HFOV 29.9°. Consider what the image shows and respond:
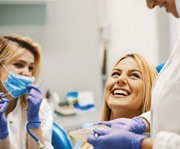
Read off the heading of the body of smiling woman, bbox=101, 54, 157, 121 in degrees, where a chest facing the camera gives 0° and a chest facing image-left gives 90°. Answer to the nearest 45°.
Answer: approximately 45°

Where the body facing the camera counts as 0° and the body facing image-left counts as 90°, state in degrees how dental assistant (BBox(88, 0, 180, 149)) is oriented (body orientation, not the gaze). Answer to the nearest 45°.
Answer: approximately 90°

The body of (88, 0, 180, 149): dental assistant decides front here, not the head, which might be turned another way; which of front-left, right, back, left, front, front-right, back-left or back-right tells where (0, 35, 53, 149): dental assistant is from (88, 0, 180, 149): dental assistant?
front-right
